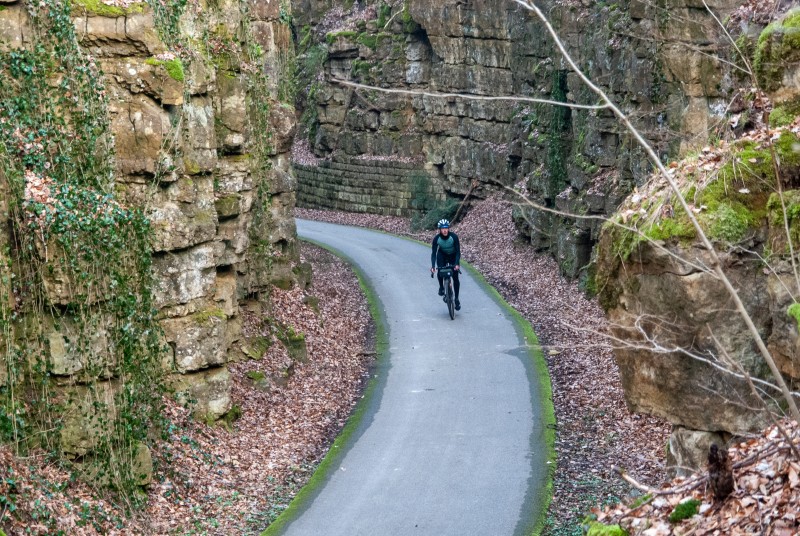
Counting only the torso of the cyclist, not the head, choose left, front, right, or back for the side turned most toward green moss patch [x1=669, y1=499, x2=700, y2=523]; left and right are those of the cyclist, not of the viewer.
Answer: front

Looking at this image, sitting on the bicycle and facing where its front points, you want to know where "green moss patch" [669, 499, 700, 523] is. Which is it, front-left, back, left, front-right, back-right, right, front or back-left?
front

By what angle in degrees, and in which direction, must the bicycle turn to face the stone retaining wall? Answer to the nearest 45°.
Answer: approximately 180°

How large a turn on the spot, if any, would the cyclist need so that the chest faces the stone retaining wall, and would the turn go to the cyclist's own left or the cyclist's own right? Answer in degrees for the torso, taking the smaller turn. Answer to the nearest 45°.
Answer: approximately 180°

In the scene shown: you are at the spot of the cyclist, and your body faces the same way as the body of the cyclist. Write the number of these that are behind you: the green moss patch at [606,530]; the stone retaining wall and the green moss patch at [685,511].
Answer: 1

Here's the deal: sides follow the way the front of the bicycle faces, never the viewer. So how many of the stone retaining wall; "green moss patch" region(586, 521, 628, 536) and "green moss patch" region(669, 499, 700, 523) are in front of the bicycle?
2

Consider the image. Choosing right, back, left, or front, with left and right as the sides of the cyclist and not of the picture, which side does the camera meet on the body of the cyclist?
front

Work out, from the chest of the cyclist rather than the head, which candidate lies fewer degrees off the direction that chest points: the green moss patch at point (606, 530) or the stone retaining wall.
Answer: the green moss patch

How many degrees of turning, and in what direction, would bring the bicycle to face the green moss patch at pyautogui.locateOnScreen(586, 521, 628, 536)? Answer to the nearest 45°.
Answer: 0° — it already faces it

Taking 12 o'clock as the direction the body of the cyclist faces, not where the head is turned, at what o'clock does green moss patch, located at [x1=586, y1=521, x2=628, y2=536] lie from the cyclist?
The green moss patch is roughly at 12 o'clock from the cyclist.
